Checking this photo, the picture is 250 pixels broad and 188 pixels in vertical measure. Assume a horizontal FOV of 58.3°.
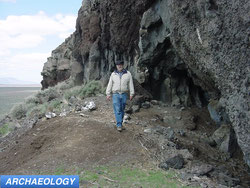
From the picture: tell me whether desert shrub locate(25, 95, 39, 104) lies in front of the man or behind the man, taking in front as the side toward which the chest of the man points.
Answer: behind

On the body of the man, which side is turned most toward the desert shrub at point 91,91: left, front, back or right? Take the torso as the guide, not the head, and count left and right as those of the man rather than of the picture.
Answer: back

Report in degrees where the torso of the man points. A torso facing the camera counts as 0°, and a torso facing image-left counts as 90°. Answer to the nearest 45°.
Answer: approximately 0°

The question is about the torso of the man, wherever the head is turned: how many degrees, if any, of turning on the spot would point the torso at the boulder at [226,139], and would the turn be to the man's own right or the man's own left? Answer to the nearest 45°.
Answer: approximately 90° to the man's own left

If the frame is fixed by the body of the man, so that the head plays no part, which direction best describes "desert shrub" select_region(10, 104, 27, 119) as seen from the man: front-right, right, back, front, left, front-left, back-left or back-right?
back-right
